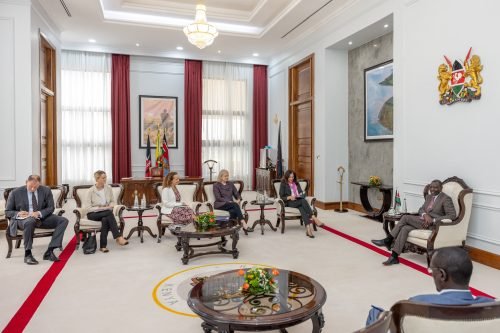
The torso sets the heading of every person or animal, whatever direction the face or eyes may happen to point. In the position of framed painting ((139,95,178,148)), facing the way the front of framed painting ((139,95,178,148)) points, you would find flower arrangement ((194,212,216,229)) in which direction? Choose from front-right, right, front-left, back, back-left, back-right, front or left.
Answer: front

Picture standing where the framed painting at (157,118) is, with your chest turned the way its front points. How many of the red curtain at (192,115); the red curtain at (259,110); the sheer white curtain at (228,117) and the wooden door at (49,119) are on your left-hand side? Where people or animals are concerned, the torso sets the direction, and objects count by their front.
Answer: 3

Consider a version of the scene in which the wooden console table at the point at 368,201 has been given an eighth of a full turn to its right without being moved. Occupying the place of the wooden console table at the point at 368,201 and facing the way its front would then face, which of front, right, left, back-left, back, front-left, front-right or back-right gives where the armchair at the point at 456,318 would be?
left

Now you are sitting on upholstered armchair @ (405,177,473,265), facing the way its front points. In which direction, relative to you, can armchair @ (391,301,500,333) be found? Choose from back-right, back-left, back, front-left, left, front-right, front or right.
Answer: front-left

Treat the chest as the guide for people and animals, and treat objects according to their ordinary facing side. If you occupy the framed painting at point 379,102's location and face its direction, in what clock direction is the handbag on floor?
The handbag on floor is roughly at 12 o'clock from the framed painting.

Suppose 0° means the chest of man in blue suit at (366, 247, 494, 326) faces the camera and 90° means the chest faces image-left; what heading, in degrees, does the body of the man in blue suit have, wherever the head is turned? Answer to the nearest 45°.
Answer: approximately 135°

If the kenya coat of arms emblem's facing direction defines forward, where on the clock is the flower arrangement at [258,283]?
The flower arrangement is roughly at 11 o'clock from the kenya coat of arms emblem.

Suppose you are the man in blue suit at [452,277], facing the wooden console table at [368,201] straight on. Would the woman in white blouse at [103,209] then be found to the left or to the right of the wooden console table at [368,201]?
left

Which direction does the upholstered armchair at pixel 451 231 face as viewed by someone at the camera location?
facing the viewer and to the left of the viewer

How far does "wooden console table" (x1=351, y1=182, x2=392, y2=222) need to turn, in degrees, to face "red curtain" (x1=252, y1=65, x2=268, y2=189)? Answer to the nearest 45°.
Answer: approximately 90° to its right

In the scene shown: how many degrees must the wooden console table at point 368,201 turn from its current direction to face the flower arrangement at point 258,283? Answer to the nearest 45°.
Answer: approximately 45° to its left

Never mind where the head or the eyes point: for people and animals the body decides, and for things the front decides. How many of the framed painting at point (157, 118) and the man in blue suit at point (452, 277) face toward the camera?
1

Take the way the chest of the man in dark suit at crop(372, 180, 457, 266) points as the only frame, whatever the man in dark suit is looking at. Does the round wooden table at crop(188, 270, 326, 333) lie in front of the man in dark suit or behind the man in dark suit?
in front

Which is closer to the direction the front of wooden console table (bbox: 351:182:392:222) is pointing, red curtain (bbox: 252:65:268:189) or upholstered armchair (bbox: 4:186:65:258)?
the upholstered armchair

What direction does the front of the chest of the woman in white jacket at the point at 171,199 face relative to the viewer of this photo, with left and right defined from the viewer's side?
facing the viewer and to the right of the viewer
